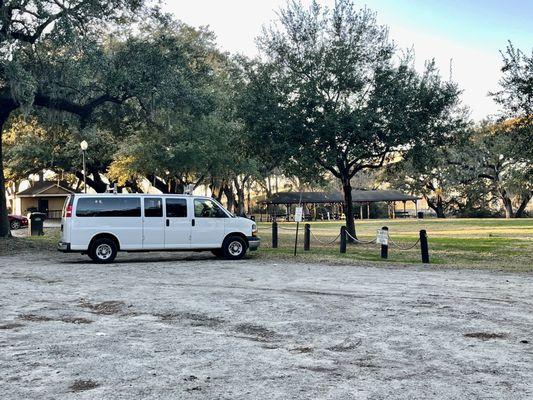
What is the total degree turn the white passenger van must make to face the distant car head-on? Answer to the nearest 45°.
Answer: approximately 90° to its left

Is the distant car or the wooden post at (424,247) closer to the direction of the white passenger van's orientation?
the wooden post

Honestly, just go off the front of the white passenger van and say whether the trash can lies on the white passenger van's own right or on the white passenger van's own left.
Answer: on the white passenger van's own left

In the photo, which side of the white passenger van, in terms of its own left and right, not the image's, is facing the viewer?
right

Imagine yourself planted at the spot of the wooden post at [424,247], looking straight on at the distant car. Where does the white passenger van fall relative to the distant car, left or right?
left

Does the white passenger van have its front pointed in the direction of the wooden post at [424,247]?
yes

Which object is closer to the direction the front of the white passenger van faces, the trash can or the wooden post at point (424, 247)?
the wooden post
